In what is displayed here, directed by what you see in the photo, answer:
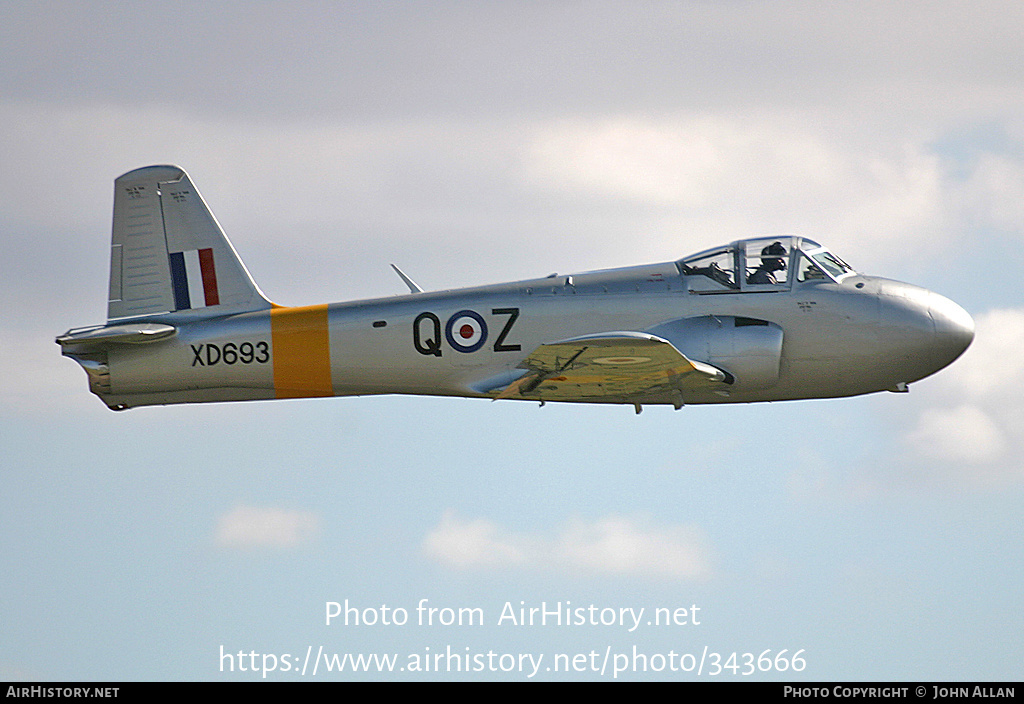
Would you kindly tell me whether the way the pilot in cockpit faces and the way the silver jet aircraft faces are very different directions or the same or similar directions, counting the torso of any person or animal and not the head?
same or similar directions

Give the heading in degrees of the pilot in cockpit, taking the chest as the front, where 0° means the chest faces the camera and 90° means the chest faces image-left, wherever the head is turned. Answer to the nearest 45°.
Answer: approximately 270°

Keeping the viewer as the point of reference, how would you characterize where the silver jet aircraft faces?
facing to the right of the viewer
